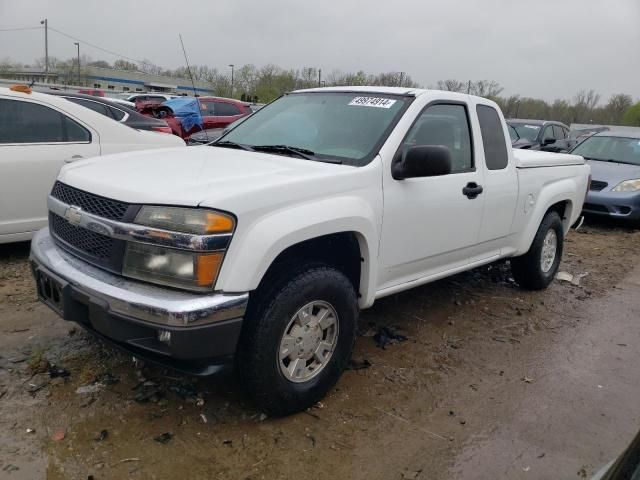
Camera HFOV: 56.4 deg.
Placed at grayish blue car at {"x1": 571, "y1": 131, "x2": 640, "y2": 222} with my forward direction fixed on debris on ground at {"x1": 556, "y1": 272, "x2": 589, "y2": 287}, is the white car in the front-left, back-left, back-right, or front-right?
front-right

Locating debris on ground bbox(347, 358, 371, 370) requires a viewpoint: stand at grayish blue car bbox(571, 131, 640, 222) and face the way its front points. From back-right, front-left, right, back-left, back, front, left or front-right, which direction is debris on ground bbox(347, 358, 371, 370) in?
front-left

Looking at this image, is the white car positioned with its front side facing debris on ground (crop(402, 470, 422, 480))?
no

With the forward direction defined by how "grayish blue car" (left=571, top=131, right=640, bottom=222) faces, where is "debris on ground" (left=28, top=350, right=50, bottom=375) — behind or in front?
in front

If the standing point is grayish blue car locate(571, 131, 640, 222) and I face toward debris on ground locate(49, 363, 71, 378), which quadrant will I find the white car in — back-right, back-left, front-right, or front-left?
front-right

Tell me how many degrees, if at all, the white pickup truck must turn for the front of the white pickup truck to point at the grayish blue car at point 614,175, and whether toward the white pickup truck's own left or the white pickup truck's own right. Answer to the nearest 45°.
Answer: approximately 180°

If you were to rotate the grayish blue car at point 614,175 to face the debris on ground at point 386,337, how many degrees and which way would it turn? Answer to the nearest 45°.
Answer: approximately 45° to its left

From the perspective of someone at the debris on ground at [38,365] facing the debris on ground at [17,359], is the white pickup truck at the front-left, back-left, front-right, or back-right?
back-right

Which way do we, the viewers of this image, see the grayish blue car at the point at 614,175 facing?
facing the viewer and to the left of the viewer
